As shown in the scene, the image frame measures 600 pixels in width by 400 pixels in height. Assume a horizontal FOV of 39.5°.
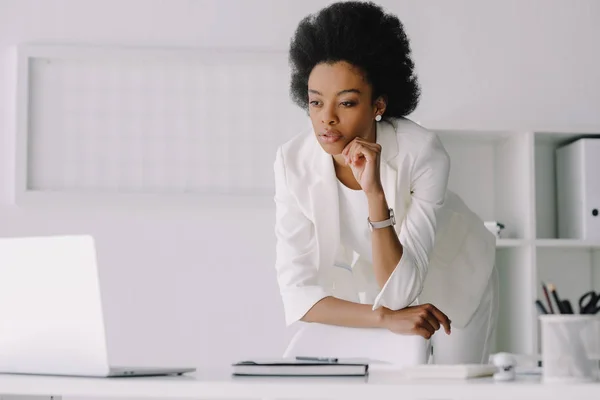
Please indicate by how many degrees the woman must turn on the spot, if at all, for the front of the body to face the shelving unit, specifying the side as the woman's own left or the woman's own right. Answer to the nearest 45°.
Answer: approximately 180°

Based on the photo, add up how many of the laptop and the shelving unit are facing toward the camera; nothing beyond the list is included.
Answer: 1

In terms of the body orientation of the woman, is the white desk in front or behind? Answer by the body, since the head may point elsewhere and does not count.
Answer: in front

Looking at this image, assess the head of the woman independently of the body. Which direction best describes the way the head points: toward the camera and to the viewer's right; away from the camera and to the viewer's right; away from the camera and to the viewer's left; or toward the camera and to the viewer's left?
toward the camera and to the viewer's left

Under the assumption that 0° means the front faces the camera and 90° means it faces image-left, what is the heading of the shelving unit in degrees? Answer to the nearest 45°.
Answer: approximately 0°

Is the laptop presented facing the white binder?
yes

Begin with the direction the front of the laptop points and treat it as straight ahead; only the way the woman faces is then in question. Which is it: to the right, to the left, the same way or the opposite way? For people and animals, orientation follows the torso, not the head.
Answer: the opposite way

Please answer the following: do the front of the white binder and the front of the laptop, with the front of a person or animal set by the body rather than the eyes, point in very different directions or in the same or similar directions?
very different directions

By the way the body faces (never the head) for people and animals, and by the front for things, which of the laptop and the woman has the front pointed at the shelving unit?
the laptop

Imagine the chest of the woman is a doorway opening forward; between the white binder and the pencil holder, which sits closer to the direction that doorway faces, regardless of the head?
the pencil holder

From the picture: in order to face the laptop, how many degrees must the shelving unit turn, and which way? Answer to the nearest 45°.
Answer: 0° — it already faces it

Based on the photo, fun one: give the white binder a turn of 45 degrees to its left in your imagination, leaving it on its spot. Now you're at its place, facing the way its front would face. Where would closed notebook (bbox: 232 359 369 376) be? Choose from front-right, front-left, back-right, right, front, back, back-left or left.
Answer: front-right
